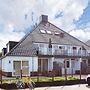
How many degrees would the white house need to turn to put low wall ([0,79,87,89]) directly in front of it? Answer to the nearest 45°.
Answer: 0° — it already faces it

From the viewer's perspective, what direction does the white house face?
toward the camera
